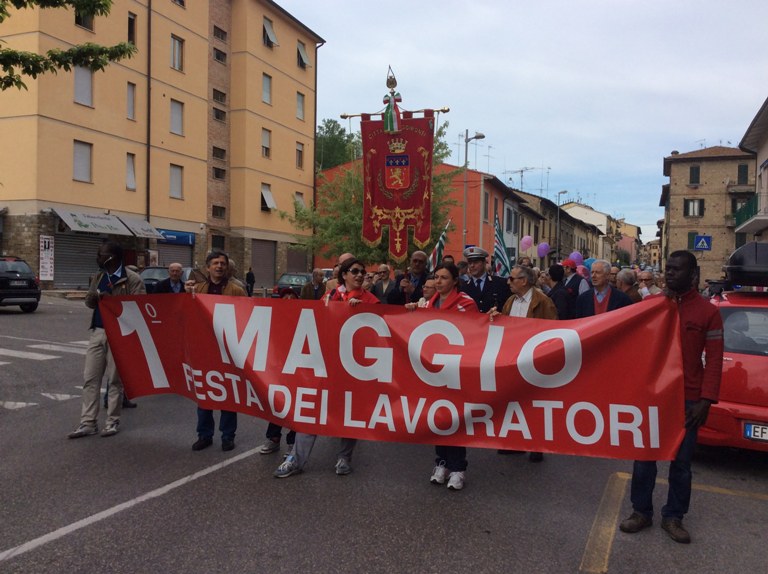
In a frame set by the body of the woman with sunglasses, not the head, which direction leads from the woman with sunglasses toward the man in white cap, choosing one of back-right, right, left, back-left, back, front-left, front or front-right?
back-left

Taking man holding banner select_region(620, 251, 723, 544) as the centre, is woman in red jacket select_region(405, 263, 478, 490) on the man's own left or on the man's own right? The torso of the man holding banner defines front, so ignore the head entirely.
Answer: on the man's own right

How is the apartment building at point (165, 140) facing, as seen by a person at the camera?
facing the viewer and to the right of the viewer

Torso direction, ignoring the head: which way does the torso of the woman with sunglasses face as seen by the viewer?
toward the camera

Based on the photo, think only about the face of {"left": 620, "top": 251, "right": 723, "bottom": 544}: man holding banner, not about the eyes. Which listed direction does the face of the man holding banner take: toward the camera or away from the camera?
toward the camera

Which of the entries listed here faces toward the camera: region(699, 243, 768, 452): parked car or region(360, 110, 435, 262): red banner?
the red banner

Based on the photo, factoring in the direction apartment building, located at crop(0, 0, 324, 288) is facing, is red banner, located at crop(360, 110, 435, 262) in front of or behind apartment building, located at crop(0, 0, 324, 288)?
in front

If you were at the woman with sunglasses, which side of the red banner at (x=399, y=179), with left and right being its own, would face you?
front

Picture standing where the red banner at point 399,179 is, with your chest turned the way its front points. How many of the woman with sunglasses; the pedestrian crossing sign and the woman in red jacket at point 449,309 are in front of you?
2

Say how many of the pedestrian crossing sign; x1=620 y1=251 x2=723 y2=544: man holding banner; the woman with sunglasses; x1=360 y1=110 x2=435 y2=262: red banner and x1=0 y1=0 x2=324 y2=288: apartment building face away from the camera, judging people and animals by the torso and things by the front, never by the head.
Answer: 0

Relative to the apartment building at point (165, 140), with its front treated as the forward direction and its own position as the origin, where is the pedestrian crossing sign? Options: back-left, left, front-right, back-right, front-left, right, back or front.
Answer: front

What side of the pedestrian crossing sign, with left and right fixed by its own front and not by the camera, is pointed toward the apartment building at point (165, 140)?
right

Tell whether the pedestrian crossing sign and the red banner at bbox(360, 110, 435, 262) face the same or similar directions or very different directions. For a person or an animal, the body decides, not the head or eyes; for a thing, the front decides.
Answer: same or similar directions

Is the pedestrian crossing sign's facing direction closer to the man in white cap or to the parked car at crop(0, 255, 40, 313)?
the man in white cap

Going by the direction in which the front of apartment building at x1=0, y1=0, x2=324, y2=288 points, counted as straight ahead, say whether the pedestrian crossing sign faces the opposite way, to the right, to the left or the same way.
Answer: to the right
